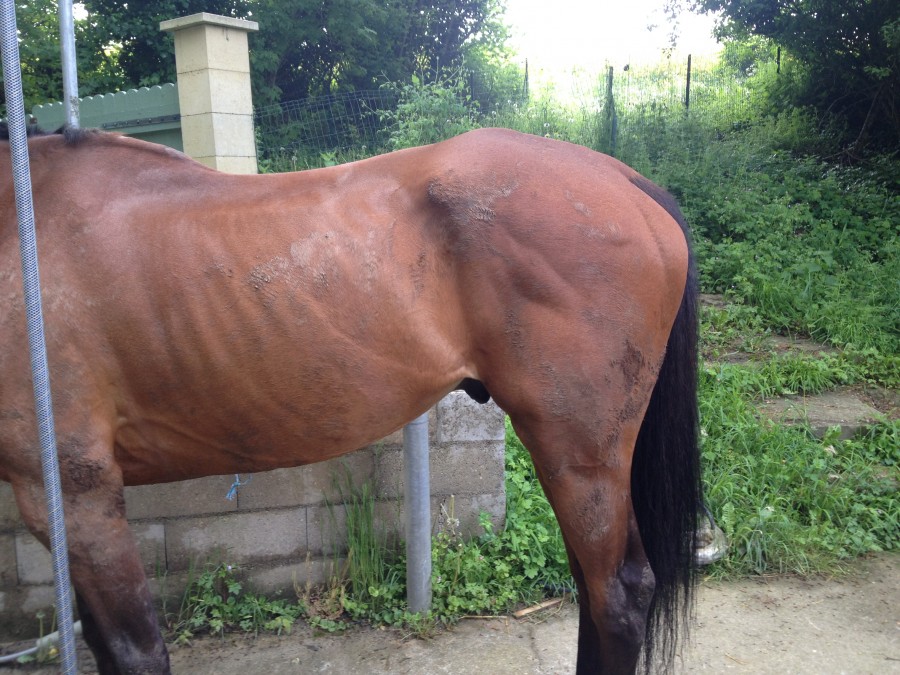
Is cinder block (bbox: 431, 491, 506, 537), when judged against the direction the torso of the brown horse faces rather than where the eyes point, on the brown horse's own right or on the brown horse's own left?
on the brown horse's own right

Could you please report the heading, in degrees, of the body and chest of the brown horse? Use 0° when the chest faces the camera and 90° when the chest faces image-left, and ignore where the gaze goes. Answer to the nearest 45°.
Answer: approximately 90°

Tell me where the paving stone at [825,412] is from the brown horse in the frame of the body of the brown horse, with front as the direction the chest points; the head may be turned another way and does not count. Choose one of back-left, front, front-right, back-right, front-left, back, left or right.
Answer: back-right

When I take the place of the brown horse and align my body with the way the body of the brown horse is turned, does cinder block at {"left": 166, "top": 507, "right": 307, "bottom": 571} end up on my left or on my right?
on my right

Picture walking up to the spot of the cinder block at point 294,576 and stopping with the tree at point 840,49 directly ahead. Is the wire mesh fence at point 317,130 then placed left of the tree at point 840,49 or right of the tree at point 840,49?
left

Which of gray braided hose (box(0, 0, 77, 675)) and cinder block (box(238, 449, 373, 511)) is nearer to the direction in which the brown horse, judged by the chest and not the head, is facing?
the gray braided hose

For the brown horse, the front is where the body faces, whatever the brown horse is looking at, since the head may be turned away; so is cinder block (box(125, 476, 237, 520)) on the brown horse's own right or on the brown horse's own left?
on the brown horse's own right

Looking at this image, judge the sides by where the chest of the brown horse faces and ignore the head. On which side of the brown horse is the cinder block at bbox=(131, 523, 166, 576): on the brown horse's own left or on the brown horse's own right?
on the brown horse's own right

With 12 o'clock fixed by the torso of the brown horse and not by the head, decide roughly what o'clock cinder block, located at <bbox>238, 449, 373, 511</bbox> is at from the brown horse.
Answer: The cinder block is roughly at 3 o'clock from the brown horse.

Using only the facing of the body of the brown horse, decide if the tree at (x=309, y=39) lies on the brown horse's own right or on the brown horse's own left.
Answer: on the brown horse's own right

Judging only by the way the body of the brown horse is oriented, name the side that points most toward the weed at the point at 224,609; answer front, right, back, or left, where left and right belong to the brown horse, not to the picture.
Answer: right

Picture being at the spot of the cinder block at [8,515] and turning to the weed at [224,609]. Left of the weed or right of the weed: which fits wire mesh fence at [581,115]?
left
